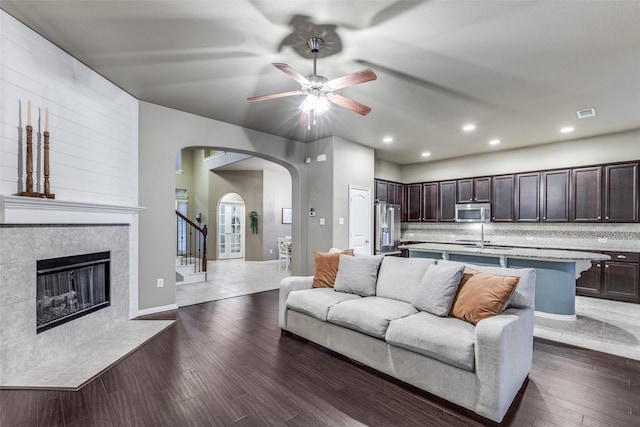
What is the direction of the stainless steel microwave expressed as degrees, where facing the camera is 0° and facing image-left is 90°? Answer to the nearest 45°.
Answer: approximately 0°

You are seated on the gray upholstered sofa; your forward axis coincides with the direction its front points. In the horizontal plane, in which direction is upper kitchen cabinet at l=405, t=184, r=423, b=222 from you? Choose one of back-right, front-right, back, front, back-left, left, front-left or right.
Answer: back-right

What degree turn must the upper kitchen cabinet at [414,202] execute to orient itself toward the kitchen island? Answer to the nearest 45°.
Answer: approximately 45° to its left

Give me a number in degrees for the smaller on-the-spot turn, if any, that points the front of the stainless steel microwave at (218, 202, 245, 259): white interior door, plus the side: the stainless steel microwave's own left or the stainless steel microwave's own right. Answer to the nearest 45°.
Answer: approximately 90° to the stainless steel microwave's own right

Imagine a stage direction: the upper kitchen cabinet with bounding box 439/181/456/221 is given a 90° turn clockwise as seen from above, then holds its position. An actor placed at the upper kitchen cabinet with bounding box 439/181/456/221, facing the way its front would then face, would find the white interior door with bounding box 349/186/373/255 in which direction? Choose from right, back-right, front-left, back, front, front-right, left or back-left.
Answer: front-left

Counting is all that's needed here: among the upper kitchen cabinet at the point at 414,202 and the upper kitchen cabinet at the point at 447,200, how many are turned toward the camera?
2

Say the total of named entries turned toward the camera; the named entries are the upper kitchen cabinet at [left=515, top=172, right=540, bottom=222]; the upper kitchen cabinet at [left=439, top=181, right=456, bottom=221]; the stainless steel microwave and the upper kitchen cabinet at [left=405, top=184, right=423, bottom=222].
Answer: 4

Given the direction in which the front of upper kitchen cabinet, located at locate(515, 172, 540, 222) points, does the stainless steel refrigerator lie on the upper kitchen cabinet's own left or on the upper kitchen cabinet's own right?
on the upper kitchen cabinet's own right

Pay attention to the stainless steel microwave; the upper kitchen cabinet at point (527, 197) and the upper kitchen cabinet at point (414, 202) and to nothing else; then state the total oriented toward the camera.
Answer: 3

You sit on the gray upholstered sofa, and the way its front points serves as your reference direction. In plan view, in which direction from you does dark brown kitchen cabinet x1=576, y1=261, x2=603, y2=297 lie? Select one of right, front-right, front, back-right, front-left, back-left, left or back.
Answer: back

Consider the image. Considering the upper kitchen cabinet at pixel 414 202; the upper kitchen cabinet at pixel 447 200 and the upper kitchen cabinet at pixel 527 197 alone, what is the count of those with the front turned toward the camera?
3

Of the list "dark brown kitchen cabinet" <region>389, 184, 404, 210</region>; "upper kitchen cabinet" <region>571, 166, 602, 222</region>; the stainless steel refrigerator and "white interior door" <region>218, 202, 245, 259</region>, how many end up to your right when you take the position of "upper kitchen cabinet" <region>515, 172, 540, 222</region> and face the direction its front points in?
3

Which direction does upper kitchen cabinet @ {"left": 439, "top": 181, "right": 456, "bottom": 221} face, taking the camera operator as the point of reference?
facing the viewer

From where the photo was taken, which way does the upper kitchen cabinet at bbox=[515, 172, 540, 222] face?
toward the camera

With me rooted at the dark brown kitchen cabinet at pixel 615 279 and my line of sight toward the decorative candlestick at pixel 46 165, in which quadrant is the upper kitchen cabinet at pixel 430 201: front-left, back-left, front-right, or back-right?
front-right

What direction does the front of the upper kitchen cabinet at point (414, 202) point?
toward the camera

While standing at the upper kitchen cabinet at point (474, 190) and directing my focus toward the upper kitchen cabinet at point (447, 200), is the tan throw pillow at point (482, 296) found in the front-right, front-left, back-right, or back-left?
back-left

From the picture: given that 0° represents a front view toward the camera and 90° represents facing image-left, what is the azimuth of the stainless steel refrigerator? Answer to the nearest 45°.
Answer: approximately 315°

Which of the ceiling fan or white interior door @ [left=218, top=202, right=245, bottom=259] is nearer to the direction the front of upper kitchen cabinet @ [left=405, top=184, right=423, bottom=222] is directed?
the ceiling fan
